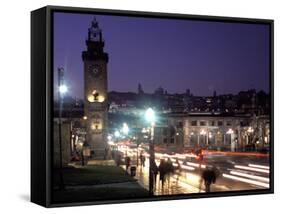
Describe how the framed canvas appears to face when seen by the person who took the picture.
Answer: facing the viewer and to the right of the viewer
